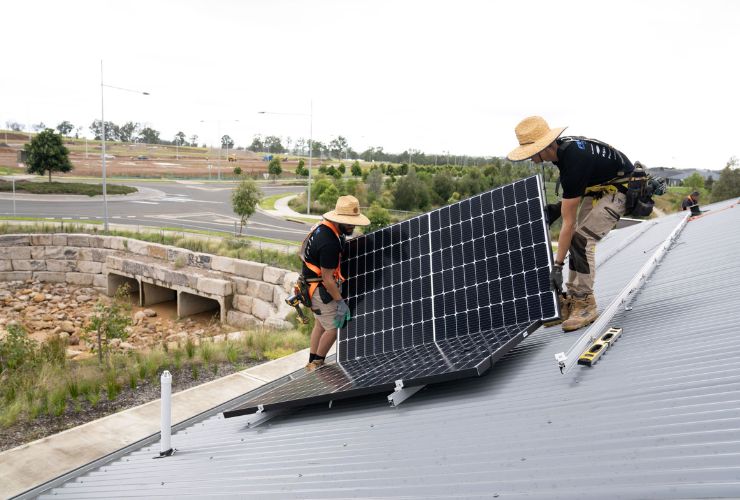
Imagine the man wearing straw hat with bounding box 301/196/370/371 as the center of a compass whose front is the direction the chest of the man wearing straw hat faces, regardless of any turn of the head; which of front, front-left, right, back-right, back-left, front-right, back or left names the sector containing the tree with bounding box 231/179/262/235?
left

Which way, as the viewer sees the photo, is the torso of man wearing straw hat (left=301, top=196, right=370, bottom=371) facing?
to the viewer's right

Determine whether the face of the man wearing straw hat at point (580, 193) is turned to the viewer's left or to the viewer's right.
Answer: to the viewer's left

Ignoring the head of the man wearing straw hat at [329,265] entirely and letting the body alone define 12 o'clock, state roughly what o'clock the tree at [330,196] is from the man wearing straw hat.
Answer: The tree is roughly at 9 o'clock from the man wearing straw hat.

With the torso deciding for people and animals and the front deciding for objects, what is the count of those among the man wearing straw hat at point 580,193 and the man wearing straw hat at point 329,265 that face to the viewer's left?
1

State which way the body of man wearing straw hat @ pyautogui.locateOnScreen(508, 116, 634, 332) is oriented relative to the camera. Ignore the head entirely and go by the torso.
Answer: to the viewer's left

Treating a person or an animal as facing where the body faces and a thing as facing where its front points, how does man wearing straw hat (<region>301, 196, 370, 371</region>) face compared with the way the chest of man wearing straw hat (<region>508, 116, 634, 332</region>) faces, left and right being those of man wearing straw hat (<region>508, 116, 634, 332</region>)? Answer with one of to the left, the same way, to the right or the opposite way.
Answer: the opposite way

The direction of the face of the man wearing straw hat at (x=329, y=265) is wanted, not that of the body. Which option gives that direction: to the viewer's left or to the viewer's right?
to the viewer's right

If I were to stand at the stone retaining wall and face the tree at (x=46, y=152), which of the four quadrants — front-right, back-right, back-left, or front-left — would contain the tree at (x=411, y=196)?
front-right

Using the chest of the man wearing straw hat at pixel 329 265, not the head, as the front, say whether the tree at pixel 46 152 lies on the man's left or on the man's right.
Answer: on the man's left

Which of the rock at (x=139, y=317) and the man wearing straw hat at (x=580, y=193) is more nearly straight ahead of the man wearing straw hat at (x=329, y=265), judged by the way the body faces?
the man wearing straw hat

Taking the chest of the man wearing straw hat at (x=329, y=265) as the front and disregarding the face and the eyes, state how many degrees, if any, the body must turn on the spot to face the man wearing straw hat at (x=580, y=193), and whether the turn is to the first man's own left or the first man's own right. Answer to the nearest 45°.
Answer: approximately 45° to the first man's own right

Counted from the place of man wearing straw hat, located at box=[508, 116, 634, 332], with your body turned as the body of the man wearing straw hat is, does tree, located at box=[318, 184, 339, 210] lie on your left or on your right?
on your right
